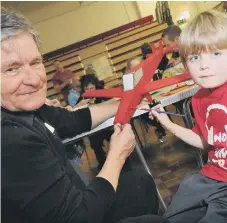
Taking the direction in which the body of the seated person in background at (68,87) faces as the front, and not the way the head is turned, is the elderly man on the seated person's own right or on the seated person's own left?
on the seated person's own right

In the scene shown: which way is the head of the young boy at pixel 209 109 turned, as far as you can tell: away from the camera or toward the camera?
toward the camera
